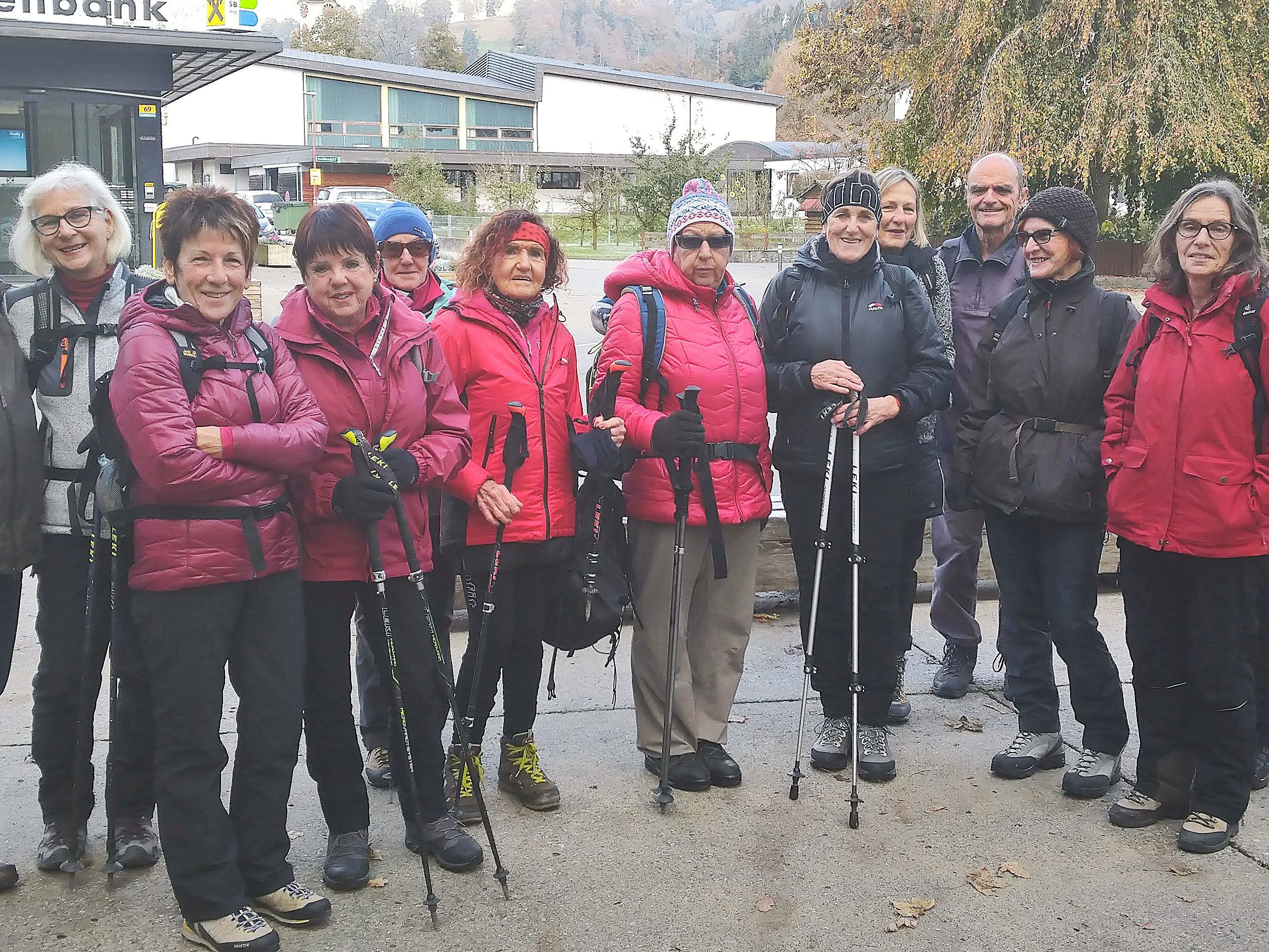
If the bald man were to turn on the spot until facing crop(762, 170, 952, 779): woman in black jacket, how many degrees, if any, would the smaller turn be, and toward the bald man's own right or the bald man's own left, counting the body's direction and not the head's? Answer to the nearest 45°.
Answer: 0° — they already face them

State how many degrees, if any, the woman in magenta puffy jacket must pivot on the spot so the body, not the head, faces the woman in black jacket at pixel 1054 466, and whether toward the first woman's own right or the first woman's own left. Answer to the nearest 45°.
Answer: approximately 45° to the first woman's own left

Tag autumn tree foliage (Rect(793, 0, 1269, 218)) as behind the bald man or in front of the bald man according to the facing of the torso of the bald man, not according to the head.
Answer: behind

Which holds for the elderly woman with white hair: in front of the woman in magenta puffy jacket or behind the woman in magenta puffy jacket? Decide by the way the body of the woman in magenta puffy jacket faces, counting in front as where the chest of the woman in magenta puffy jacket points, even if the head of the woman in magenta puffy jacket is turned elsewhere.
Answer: behind

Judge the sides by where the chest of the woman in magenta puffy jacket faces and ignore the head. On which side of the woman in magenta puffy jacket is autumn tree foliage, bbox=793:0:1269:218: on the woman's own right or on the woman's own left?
on the woman's own left

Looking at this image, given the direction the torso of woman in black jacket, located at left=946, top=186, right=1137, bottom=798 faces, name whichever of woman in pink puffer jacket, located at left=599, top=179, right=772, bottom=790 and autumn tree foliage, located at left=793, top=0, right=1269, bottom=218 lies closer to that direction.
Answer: the woman in pink puffer jacket

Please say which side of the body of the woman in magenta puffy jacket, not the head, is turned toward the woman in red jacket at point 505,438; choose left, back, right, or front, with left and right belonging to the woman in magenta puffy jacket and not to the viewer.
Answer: left

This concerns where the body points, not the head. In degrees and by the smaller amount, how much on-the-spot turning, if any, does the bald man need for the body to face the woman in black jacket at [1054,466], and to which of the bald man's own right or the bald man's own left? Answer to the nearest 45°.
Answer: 0° — they already face them
